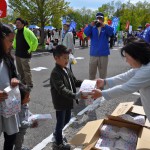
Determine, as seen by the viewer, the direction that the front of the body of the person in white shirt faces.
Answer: to the viewer's left

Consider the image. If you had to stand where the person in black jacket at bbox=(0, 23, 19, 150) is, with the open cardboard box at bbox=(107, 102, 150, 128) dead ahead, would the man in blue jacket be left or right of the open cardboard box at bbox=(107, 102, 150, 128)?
left

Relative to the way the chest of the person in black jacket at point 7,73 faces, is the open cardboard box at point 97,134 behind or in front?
in front

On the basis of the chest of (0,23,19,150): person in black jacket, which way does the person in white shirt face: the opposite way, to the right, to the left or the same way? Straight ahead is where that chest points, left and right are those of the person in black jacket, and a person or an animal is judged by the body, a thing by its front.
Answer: the opposite way

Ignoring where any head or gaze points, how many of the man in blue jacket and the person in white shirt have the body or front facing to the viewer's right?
0

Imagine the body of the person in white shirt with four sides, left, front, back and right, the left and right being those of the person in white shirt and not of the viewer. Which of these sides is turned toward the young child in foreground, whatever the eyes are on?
front

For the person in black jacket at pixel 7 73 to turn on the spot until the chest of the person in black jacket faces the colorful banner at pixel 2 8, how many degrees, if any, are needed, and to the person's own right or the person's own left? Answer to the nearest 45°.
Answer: approximately 135° to the person's own left

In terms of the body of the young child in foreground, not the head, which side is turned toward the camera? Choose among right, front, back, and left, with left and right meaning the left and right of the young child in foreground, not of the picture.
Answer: right

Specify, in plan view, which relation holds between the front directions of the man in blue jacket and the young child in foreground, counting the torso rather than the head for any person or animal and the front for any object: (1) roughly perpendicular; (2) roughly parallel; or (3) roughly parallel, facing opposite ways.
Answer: roughly perpendicular

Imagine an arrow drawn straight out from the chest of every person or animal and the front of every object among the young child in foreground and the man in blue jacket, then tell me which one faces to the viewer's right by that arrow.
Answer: the young child in foreground

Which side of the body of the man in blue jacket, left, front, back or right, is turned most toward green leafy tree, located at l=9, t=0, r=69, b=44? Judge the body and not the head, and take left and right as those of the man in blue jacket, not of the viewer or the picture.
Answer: back

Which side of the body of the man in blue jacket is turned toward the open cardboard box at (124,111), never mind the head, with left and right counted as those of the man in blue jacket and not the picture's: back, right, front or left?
front

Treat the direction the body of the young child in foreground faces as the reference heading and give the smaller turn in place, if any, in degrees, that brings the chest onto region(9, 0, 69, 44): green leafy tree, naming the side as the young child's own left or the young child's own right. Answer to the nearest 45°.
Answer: approximately 90° to the young child's own left

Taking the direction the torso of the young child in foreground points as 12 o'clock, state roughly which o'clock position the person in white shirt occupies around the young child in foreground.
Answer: The person in white shirt is roughly at 1 o'clock from the young child in foreground.
